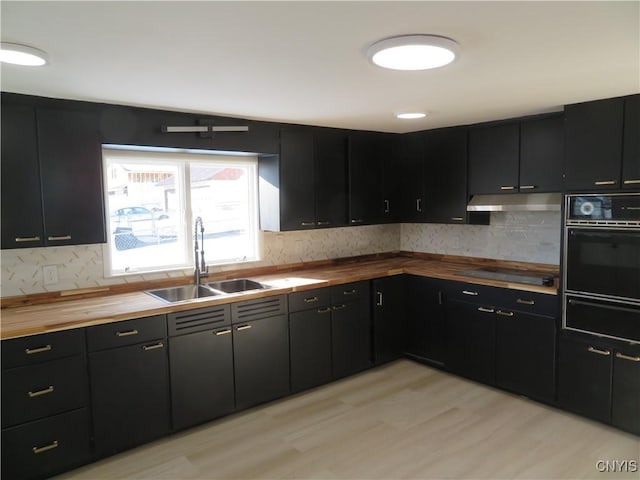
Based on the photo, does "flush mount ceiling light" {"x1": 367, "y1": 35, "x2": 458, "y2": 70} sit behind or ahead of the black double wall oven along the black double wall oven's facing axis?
ahead

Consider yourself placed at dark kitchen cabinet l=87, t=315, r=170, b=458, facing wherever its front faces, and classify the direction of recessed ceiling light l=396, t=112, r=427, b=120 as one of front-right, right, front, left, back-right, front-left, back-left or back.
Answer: front-left

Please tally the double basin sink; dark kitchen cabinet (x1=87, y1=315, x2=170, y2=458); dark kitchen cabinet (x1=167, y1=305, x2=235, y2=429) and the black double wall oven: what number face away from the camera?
0

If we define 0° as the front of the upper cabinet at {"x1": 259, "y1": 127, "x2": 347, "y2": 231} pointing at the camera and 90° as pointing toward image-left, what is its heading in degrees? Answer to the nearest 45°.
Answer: approximately 315°

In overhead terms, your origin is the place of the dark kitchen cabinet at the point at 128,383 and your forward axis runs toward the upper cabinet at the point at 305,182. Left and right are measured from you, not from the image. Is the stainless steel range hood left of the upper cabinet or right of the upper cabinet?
right

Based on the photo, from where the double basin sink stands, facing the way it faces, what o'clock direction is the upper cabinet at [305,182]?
The upper cabinet is roughly at 10 o'clock from the double basin sink.

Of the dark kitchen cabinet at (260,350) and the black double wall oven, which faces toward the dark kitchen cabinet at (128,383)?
the black double wall oven

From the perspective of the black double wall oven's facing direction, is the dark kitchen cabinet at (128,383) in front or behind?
in front

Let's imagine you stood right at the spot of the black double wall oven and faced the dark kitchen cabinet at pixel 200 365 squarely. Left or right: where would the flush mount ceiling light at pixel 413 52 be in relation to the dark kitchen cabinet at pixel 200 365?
left

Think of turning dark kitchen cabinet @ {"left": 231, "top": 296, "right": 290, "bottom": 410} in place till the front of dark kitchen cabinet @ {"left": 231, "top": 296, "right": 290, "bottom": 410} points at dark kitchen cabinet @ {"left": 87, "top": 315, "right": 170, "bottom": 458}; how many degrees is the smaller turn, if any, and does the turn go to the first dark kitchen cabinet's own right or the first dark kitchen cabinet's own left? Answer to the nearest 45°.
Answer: approximately 90° to the first dark kitchen cabinet's own right

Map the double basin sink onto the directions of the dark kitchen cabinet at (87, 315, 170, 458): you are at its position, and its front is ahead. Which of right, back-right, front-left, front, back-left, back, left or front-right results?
left

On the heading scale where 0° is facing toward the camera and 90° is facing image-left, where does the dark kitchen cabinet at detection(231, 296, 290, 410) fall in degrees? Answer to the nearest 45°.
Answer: approximately 315°

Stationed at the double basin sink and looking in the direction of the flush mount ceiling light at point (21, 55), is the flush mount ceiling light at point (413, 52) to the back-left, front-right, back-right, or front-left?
front-left

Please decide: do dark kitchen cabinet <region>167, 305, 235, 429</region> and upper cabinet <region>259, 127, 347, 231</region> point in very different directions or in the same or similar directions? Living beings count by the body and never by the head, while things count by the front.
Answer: same or similar directions

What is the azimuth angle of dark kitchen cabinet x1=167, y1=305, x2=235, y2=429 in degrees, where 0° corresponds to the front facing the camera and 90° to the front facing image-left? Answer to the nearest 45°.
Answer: approximately 315°
